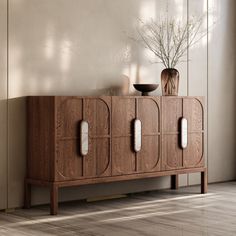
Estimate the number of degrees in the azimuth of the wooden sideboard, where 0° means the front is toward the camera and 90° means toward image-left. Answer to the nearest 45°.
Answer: approximately 315°
